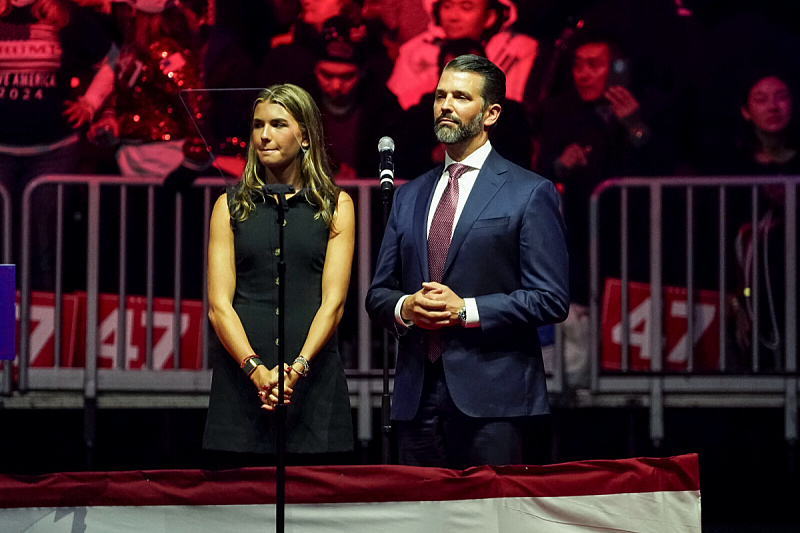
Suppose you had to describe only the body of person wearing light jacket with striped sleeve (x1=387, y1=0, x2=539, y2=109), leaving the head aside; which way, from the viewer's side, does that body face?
toward the camera

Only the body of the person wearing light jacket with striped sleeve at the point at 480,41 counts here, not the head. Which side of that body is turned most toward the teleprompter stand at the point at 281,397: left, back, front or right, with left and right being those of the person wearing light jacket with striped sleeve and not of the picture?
front

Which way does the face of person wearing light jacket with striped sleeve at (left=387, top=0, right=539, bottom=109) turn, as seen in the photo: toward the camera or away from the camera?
toward the camera

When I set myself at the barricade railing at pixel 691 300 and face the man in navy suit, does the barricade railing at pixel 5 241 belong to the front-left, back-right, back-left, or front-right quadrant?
front-right

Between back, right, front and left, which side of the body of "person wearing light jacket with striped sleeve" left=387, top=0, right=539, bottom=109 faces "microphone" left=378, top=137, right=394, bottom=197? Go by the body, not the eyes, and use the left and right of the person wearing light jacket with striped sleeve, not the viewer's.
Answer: front

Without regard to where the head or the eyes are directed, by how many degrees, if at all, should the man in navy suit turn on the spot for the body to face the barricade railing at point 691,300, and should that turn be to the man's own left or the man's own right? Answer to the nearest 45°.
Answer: approximately 180°

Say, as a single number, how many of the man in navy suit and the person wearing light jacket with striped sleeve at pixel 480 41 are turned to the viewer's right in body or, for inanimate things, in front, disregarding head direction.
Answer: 0

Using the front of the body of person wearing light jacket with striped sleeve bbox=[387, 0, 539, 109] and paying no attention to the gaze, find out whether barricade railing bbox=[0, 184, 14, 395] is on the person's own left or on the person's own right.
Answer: on the person's own right

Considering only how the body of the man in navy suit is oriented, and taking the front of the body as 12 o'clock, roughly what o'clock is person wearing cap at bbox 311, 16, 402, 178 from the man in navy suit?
The person wearing cap is roughly at 4 o'clock from the man in navy suit.

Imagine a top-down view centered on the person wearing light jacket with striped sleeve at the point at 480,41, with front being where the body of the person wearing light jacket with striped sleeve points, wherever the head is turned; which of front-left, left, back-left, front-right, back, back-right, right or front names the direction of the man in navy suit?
front

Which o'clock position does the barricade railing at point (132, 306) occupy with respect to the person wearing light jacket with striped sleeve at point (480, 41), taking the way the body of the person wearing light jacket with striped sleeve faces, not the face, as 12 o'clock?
The barricade railing is roughly at 1 o'clock from the person wearing light jacket with striped sleeve.

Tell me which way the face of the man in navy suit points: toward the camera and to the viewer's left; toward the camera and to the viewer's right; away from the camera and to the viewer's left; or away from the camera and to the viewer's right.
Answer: toward the camera and to the viewer's left

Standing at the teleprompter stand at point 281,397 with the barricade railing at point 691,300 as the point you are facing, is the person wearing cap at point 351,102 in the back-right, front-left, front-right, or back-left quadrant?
front-left
